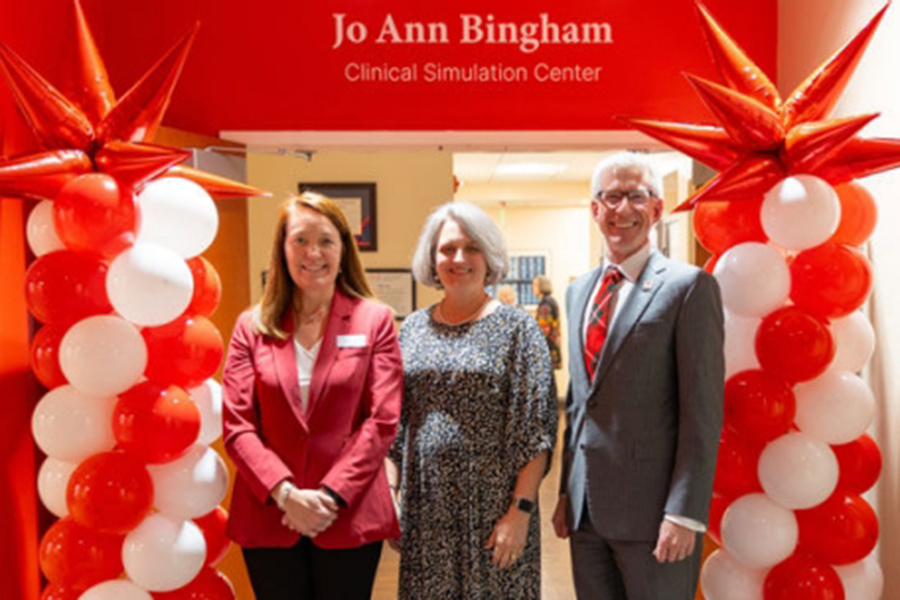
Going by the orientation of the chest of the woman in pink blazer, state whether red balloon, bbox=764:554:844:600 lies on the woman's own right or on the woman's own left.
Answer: on the woman's own left

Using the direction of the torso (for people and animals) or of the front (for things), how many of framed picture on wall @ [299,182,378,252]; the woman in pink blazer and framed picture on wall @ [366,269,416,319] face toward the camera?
3

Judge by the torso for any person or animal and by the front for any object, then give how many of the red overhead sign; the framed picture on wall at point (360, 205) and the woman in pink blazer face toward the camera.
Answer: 3

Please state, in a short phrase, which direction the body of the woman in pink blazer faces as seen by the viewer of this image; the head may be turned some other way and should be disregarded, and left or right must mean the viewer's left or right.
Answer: facing the viewer

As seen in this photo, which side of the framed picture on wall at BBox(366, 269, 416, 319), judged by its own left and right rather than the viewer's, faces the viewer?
front

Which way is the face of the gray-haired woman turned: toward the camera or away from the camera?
toward the camera

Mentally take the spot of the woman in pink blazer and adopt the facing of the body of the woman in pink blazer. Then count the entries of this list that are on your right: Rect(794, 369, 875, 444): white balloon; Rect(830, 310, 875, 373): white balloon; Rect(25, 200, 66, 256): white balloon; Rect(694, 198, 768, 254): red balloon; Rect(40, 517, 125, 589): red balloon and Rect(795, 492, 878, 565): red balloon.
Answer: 2

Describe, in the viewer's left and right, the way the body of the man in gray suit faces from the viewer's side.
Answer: facing the viewer and to the left of the viewer

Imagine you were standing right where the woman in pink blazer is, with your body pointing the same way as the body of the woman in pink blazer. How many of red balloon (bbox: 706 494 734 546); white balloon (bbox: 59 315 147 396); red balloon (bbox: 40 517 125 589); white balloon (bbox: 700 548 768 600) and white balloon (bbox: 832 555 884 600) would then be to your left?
3

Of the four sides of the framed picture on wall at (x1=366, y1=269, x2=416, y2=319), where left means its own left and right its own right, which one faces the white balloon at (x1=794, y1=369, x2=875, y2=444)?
front

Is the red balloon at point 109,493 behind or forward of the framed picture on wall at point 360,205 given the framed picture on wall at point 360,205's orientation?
forward

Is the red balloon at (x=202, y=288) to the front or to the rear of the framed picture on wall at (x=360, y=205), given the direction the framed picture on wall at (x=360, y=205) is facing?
to the front
